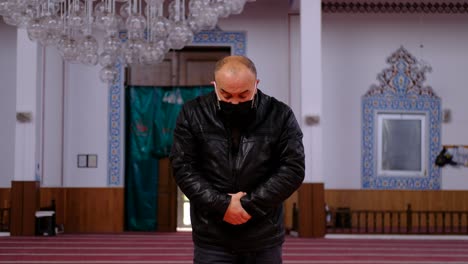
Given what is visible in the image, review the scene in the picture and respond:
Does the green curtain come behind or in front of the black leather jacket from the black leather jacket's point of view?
behind

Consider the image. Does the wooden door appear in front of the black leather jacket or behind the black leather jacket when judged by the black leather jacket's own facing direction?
behind

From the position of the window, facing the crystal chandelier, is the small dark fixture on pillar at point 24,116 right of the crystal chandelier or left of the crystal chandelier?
right

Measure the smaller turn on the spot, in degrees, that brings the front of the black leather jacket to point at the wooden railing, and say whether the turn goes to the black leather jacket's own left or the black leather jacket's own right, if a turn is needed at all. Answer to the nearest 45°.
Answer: approximately 180°

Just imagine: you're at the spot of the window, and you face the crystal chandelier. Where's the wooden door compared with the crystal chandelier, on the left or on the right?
right

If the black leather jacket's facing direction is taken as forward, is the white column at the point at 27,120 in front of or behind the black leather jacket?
behind

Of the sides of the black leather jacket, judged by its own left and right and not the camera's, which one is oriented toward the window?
back

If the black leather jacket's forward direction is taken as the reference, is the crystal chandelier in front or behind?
behind

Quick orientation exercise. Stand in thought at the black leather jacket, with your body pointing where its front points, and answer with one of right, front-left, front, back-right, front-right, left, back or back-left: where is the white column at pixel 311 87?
back

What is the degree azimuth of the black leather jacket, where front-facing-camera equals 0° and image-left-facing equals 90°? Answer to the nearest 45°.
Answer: approximately 0°

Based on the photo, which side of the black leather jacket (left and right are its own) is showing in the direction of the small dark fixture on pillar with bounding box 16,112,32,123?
back
